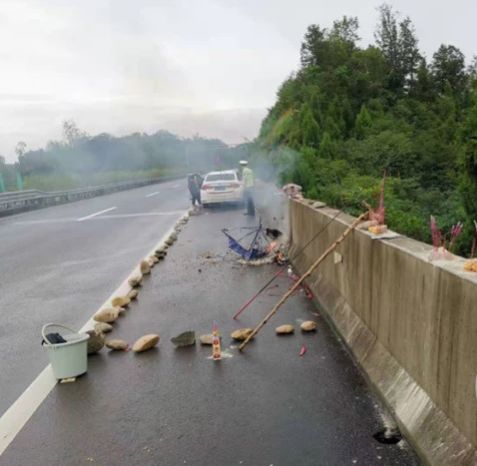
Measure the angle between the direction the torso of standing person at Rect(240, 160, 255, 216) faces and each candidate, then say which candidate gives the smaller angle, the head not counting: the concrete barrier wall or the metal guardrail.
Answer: the metal guardrail

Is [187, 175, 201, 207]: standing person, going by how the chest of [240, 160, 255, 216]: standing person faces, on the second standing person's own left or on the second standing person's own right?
on the second standing person's own right

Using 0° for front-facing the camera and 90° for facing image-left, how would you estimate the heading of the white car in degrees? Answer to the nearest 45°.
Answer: approximately 180°

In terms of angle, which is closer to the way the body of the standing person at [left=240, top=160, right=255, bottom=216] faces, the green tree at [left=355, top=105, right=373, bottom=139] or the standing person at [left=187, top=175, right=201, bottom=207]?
the standing person

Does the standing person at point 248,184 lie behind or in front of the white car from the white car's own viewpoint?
behind

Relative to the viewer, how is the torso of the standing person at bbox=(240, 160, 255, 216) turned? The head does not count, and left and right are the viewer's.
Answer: facing to the left of the viewer

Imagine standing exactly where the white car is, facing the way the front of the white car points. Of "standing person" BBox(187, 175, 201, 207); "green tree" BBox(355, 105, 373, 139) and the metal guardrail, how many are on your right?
1

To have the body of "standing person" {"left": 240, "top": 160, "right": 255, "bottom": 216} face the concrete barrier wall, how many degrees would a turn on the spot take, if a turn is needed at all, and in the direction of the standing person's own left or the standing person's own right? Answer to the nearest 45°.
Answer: approximately 90° to the standing person's own left
